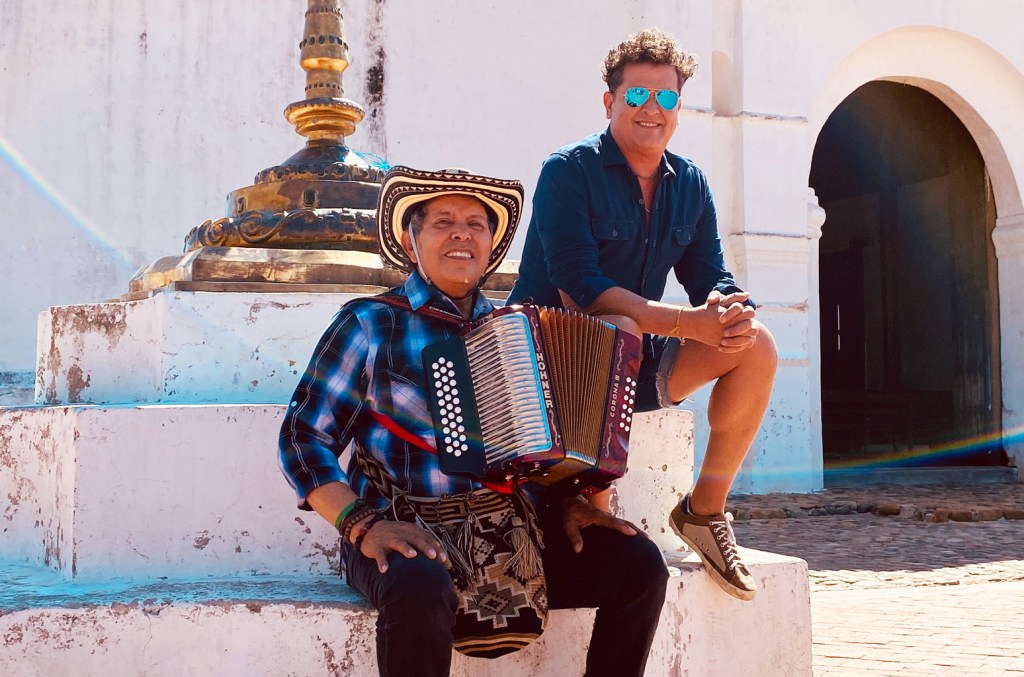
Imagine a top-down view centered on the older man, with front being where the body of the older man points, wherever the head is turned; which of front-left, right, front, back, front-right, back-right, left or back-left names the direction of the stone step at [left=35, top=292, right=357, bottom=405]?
back

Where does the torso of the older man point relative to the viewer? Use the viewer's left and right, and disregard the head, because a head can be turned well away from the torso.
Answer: facing the viewer and to the right of the viewer
